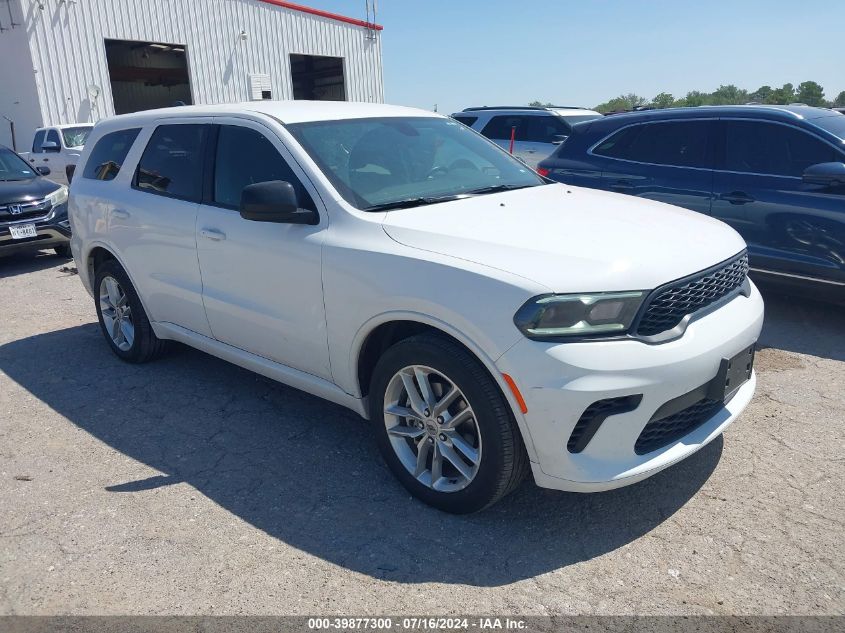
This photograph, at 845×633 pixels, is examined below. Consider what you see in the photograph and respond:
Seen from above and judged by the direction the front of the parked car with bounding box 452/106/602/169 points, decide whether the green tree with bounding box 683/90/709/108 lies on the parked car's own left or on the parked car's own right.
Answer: on the parked car's own left

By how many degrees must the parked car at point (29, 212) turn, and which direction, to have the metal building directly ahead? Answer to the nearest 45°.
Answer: approximately 135° to its left

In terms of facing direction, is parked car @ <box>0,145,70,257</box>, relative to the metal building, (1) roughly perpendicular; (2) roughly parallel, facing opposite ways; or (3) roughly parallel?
roughly parallel

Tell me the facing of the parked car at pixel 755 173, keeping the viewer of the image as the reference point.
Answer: facing the viewer and to the right of the viewer

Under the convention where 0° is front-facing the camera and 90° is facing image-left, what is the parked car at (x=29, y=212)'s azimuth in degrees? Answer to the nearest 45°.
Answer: approximately 315°

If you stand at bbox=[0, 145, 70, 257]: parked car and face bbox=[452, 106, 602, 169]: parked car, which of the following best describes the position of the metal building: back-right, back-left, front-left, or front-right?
front-left

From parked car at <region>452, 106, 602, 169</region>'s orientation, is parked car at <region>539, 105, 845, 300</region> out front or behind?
out front

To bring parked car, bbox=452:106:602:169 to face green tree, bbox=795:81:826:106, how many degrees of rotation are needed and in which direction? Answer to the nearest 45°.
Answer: approximately 90° to its left

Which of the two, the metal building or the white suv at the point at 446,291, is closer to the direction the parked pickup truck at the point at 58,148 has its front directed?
the white suv

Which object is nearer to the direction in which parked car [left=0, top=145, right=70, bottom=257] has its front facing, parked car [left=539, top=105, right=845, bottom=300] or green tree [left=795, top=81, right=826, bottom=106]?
the parked car

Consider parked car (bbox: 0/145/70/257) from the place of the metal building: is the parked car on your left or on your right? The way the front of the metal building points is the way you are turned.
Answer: on your right

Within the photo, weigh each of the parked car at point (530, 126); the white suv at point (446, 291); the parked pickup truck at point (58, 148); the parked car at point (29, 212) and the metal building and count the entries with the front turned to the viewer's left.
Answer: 0
